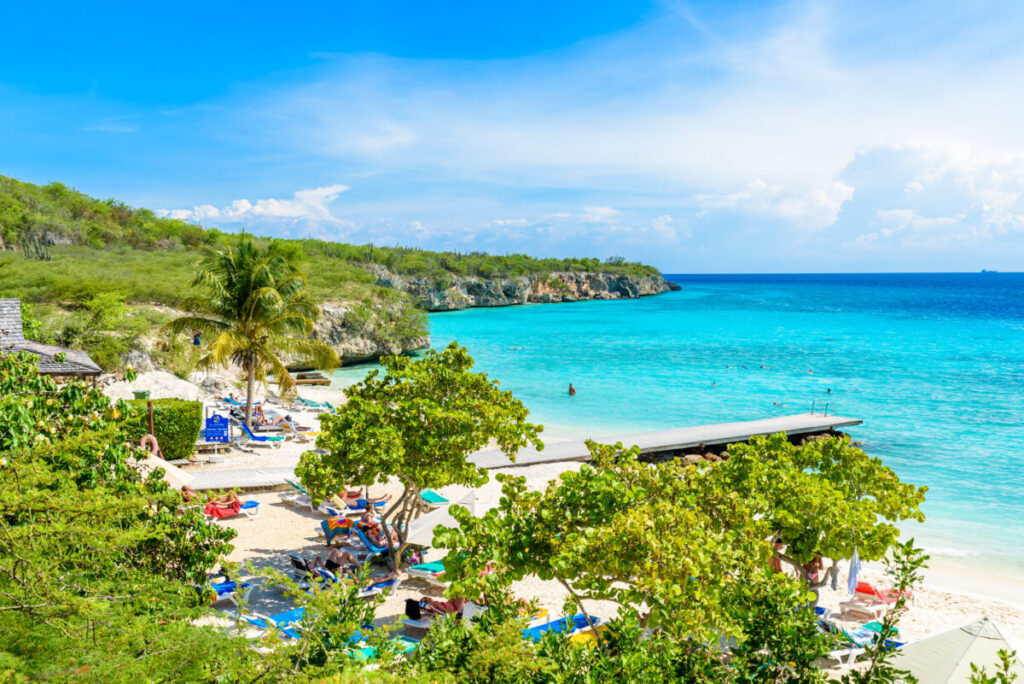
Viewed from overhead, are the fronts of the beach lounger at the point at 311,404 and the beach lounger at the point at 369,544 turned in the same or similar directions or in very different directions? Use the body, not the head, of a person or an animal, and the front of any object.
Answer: same or similar directions

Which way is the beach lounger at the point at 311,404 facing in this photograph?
to the viewer's right

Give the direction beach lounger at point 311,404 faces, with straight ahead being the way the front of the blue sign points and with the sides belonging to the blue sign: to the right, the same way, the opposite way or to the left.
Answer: to the left

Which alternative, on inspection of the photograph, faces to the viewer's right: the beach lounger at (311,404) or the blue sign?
the beach lounger

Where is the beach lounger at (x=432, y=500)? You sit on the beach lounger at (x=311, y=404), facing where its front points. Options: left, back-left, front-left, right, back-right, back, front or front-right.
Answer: right

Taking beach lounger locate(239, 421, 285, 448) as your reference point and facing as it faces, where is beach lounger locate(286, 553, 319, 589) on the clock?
beach lounger locate(286, 553, 319, 589) is roughly at 3 o'clock from beach lounger locate(239, 421, 285, 448).

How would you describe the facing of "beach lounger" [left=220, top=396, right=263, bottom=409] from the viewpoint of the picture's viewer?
facing to the right of the viewer

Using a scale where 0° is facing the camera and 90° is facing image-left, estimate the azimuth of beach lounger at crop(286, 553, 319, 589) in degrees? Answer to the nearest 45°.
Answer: approximately 315°

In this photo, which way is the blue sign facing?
toward the camera

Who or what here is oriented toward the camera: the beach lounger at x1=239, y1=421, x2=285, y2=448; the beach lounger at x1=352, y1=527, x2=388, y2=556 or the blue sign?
the blue sign

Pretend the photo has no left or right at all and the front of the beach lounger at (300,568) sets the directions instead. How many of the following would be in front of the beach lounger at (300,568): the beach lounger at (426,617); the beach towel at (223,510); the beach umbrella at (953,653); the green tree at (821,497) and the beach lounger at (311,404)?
3

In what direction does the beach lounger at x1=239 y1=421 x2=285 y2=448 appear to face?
to the viewer's right

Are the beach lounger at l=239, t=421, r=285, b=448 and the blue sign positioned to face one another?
no

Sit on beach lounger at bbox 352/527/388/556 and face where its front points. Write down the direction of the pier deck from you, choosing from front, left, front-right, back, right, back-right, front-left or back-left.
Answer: front-left

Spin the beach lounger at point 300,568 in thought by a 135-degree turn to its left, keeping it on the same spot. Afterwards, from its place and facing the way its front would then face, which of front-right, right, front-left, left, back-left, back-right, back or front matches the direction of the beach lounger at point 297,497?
front

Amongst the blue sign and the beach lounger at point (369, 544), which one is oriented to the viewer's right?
the beach lounger

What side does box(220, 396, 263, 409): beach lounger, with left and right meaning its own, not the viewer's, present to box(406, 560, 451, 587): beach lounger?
right

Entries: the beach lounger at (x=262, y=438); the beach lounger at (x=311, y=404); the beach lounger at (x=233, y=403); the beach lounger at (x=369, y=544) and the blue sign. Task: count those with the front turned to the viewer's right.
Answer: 4

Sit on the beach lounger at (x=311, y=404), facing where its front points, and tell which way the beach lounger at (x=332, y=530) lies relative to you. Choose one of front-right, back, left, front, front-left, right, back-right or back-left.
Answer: right
